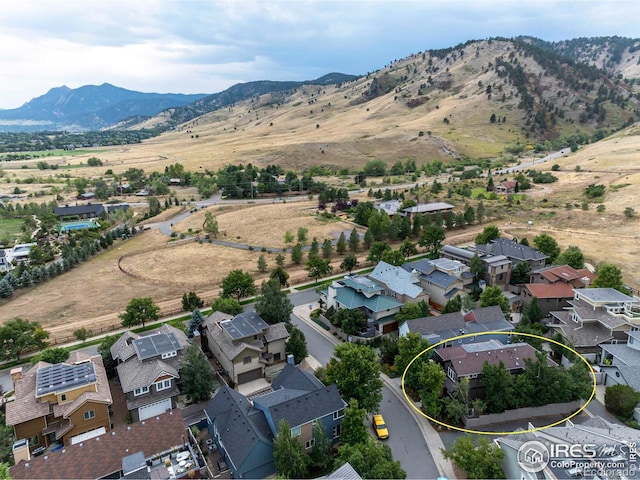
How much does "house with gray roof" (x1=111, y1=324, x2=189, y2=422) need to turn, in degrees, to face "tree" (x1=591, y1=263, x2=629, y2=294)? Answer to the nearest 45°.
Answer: approximately 90° to its left

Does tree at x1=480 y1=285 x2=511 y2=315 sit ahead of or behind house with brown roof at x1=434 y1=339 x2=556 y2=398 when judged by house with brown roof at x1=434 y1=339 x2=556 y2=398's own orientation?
behind

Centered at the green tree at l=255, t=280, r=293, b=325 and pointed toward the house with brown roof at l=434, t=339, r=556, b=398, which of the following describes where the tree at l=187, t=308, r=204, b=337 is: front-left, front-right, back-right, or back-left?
back-right

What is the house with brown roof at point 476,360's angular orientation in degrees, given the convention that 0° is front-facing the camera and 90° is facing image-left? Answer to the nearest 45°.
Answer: approximately 45°

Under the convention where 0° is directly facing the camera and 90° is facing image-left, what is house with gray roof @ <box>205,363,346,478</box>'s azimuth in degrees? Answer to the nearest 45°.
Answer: approximately 315°

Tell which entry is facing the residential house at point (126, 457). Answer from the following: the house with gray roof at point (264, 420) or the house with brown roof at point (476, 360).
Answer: the house with brown roof

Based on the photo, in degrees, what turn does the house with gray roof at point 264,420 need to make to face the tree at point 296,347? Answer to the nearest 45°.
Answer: approximately 135° to its left

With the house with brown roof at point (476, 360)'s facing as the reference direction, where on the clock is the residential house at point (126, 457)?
The residential house is roughly at 12 o'clock from the house with brown roof.

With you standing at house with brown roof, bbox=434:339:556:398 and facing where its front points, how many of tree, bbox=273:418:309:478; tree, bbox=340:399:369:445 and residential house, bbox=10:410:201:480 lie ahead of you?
3

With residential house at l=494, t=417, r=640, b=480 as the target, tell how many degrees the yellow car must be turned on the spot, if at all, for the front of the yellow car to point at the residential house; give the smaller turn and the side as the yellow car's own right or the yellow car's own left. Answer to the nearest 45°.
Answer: approximately 45° to the yellow car's own left

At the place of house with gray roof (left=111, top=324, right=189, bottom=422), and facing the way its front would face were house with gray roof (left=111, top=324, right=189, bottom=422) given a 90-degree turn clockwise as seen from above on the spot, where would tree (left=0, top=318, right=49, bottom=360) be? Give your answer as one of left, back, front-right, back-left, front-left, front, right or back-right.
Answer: front-right
